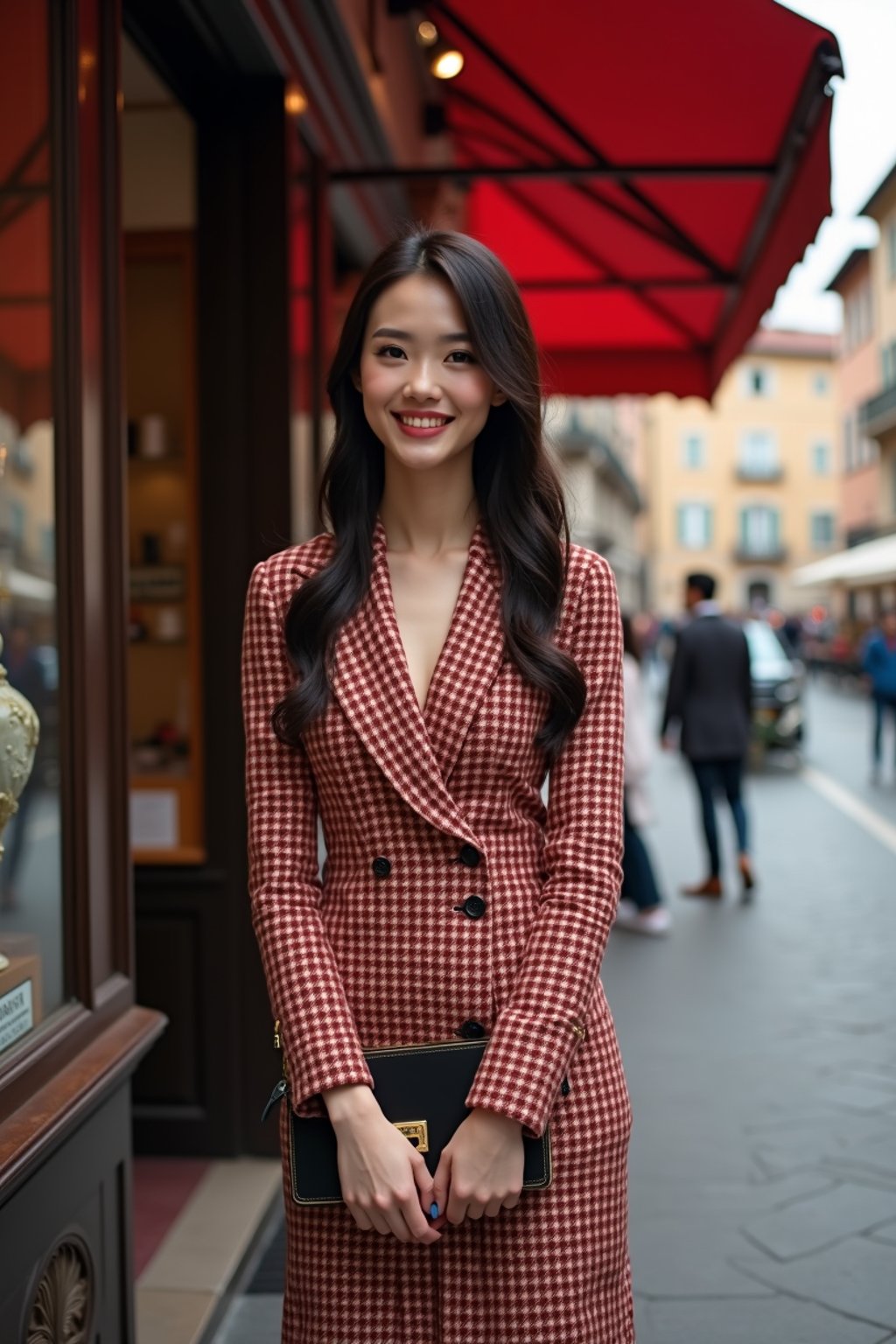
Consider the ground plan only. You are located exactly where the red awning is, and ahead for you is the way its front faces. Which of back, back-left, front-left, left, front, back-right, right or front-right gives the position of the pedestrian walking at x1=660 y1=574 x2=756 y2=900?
left

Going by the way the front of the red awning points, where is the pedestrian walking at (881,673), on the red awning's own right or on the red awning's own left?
on the red awning's own left

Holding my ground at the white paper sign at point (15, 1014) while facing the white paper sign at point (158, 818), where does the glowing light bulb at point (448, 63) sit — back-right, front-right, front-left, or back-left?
front-right

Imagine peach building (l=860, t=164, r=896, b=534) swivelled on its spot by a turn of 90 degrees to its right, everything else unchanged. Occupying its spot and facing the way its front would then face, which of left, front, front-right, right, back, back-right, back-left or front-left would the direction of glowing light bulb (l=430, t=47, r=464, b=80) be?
back-left

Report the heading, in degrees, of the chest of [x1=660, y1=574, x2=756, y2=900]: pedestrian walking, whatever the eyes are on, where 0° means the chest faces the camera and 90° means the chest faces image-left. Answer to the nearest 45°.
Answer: approximately 135°

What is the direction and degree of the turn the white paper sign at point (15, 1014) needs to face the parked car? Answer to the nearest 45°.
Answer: approximately 90° to its left

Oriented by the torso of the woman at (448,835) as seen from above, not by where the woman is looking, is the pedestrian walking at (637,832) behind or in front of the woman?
behind

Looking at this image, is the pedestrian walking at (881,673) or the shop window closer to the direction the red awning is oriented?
the pedestrian walking

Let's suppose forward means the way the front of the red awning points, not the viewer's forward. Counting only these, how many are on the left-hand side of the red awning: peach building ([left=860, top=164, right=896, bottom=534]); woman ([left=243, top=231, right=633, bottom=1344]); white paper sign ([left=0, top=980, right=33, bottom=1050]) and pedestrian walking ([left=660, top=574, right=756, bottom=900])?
2

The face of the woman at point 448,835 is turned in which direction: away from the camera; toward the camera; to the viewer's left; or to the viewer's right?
toward the camera

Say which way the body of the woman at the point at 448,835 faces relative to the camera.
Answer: toward the camera

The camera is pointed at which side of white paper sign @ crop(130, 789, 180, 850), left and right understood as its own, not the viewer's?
front

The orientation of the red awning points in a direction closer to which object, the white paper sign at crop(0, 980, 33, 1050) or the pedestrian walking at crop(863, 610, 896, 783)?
the pedestrian walking

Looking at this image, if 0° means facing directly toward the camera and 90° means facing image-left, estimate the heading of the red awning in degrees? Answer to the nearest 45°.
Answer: approximately 270°
